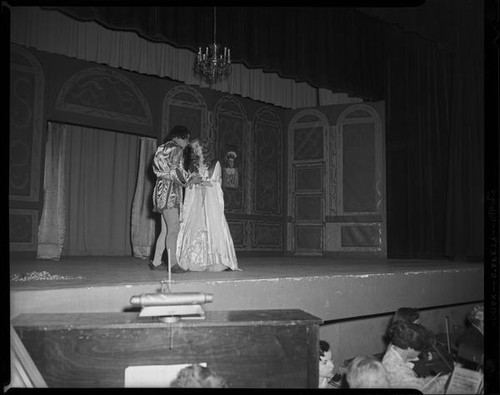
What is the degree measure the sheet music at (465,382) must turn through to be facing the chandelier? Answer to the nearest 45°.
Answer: approximately 135° to its right

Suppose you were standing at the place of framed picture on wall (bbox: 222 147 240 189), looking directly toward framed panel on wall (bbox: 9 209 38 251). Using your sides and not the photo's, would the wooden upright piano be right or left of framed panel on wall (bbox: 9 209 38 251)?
left

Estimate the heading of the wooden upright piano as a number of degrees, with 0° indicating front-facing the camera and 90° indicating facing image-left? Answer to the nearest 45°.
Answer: approximately 0°

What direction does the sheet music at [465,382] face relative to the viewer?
toward the camera

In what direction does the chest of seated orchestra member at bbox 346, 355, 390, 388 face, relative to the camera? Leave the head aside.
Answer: away from the camera

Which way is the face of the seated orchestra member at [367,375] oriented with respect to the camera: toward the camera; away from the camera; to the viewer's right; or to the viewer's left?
away from the camera

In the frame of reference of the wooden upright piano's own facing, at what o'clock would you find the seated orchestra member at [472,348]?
The seated orchestra member is roughly at 8 o'clock from the wooden upright piano.

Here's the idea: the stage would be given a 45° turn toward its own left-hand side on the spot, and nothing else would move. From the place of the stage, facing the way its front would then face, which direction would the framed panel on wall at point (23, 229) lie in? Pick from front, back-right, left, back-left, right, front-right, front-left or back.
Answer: back-left

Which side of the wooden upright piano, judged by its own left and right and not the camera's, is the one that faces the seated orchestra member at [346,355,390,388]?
left

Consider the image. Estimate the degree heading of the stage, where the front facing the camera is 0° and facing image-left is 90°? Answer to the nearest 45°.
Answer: approximately 315°

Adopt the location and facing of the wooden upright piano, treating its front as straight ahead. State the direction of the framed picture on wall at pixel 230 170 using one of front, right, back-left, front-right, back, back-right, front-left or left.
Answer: back

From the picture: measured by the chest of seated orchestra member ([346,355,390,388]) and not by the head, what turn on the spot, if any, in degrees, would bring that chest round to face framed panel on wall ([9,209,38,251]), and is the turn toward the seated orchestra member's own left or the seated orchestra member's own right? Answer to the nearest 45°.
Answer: approximately 45° to the seated orchestra member's own left

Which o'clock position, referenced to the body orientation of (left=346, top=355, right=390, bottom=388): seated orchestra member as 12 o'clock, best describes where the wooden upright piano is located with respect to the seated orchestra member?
The wooden upright piano is roughly at 8 o'clock from the seated orchestra member.

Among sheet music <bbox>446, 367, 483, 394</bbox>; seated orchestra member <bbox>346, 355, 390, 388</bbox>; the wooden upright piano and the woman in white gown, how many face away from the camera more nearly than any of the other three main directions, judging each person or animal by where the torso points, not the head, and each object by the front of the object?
1

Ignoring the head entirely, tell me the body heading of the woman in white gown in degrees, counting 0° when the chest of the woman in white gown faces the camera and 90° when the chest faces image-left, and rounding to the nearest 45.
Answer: approximately 45°

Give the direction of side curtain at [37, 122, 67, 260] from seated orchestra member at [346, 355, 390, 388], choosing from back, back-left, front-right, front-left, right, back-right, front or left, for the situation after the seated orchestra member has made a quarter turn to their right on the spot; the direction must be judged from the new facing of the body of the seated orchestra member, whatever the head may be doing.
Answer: back-left
